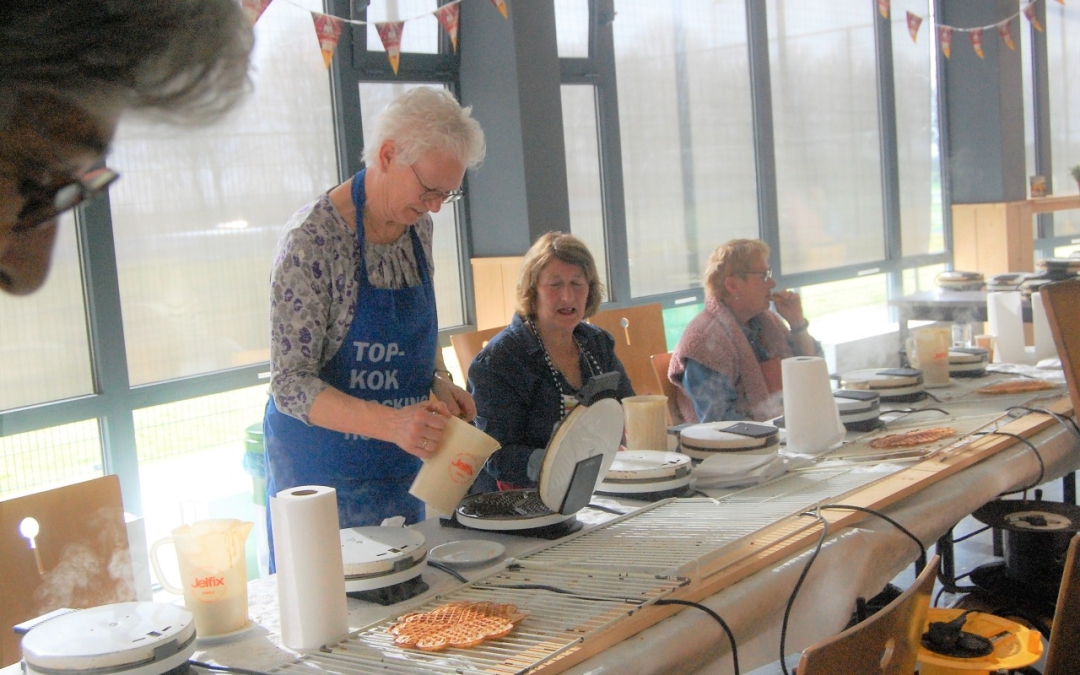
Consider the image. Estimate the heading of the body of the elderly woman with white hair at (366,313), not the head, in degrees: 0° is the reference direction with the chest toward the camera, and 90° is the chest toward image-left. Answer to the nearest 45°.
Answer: approximately 315°

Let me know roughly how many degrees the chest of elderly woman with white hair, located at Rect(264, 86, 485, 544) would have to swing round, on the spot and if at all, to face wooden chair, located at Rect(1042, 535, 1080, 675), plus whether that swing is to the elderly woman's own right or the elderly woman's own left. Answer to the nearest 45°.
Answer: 0° — they already face it

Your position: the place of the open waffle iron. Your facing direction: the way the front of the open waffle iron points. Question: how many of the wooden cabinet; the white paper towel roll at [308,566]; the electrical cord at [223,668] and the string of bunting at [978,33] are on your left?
2

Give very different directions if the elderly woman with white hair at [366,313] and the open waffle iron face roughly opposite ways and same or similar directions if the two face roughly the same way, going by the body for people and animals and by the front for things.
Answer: very different directions

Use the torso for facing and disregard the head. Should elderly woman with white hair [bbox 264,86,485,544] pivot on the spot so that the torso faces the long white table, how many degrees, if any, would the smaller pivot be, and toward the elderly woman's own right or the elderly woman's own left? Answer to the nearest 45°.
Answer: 0° — they already face it

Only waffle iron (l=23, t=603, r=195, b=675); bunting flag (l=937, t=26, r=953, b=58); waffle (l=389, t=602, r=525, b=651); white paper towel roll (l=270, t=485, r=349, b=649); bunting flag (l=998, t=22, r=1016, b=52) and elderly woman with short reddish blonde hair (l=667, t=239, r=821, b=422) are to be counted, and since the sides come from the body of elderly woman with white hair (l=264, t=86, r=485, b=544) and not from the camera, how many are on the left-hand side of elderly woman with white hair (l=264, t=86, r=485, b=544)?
3

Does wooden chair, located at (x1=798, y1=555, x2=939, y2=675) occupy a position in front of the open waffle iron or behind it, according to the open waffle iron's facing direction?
behind

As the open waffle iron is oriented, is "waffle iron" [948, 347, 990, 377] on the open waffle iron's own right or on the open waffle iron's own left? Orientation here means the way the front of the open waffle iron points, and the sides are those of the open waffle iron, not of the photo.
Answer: on the open waffle iron's own right

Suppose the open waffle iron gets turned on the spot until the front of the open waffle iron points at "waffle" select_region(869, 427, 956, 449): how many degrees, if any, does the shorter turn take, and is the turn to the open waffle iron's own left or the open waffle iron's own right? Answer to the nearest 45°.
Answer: approximately 90° to the open waffle iron's own right

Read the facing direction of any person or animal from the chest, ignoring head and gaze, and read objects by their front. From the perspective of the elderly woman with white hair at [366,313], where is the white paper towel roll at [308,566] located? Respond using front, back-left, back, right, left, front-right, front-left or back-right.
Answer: front-right
